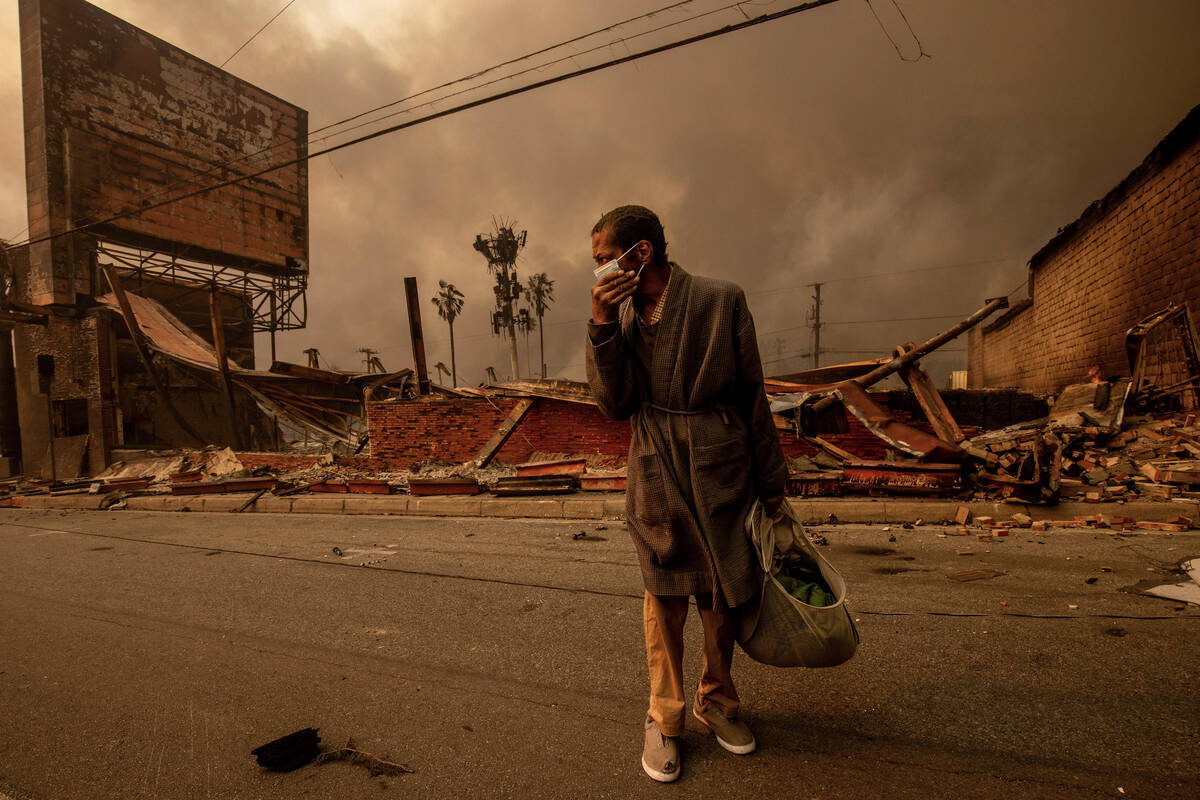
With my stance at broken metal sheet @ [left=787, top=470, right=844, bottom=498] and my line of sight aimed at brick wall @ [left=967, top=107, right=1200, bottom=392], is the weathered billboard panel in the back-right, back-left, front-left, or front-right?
back-left

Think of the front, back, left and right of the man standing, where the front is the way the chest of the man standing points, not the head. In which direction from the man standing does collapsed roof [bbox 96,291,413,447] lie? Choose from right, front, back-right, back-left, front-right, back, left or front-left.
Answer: right

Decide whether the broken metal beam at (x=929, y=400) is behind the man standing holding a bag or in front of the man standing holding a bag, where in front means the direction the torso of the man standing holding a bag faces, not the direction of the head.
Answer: behind

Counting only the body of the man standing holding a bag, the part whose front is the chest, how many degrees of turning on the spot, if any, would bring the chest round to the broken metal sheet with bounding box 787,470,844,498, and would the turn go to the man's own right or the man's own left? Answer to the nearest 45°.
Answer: approximately 135° to the man's own right

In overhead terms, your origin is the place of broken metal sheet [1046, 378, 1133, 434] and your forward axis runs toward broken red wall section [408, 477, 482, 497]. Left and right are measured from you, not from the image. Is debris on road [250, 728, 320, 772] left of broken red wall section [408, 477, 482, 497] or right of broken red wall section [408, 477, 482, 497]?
left

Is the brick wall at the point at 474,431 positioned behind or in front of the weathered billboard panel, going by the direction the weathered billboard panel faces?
in front

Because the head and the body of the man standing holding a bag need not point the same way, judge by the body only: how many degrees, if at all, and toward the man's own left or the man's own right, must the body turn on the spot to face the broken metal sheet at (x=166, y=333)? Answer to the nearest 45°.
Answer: approximately 90° to the man's own right

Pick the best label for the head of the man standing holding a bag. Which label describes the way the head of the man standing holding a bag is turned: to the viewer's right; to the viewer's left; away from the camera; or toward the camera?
to the viewer's left

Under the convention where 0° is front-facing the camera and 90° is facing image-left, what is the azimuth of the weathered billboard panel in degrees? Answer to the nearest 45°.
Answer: approximately 315°

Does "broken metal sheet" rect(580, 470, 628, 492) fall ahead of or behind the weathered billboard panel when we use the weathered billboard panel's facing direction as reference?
ahead

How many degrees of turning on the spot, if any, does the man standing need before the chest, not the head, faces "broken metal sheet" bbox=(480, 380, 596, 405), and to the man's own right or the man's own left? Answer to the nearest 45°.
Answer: approximately 135° to the man's own right

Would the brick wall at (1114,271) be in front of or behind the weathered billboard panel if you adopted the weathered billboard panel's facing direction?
in front

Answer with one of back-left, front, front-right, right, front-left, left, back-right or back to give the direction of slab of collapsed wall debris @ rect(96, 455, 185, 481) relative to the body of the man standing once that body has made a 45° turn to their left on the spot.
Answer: back-right
